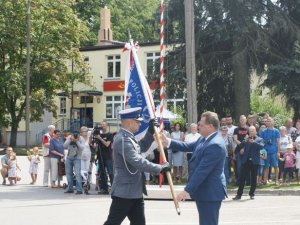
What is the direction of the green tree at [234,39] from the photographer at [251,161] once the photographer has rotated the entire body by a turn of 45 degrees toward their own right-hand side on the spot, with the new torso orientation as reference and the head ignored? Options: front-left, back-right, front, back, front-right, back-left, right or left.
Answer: back-right

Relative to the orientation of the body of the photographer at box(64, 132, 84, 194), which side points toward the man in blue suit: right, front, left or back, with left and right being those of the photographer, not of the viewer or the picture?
front

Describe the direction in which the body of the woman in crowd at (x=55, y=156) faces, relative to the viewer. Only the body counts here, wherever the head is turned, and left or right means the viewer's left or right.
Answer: facing the viewer and to the right of the viewer

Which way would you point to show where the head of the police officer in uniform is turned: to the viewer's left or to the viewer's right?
to the viewer's right

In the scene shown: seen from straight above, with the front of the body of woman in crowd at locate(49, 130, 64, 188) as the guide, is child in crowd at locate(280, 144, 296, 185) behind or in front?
in front

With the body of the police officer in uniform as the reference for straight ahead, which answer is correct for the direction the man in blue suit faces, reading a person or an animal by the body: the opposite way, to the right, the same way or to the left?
the opposite way

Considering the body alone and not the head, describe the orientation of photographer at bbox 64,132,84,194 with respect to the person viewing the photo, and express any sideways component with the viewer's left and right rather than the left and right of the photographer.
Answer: facing the viewer

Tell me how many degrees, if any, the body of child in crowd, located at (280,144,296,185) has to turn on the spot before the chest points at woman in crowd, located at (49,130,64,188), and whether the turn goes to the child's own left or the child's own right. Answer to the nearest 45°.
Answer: approximately 45° to the child's own right

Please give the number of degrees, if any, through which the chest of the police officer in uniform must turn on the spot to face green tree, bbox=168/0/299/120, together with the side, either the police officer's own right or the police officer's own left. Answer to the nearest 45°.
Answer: approximately 90° to the police officer's own left

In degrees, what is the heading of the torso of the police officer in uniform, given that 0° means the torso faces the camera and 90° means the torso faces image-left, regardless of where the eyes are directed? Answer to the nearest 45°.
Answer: approximately 270°
